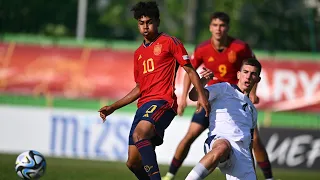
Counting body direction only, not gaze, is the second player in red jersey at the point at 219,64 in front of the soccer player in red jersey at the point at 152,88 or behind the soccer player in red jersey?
behind

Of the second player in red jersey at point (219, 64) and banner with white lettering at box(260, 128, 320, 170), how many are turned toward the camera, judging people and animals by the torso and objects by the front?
2

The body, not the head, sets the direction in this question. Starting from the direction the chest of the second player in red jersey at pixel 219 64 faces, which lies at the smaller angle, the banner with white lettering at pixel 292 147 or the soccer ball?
the soccer ball

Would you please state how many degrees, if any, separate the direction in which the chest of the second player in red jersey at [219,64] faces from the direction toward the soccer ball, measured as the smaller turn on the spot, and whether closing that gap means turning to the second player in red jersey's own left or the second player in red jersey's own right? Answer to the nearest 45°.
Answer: approximately 45° to the second player in red jersey's own right

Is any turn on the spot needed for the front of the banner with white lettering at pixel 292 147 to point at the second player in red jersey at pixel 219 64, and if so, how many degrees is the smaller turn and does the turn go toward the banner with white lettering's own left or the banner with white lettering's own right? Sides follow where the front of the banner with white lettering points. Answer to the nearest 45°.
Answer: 0° — it already faces them

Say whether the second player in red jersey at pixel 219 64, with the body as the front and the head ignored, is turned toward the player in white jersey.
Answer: yes

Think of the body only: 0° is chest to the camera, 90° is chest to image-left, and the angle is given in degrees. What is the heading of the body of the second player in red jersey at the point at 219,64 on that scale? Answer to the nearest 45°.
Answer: approximately 0°

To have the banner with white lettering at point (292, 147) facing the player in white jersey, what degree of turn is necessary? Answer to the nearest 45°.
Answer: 0° — it already faces them

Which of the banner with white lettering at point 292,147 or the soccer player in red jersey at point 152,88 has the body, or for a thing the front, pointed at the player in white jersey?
the banner with white lettering

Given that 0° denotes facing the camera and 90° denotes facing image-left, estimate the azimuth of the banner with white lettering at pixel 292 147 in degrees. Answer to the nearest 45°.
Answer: approximately 0°
